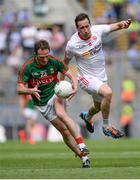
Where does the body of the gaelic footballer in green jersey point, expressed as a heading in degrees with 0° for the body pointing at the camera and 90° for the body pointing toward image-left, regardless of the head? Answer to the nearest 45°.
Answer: approximately 0°
